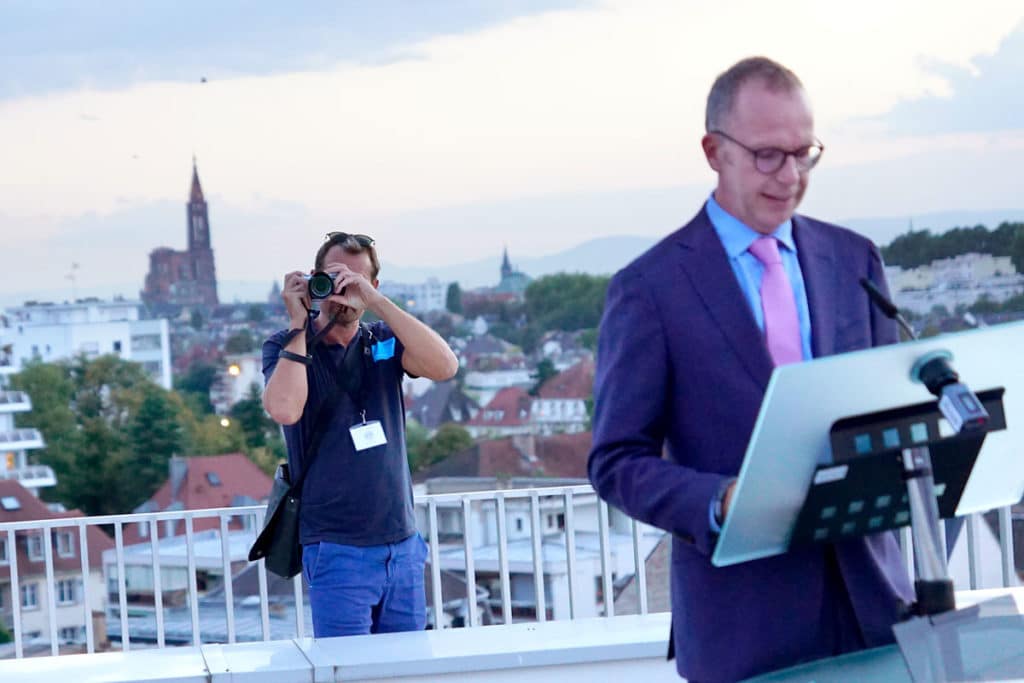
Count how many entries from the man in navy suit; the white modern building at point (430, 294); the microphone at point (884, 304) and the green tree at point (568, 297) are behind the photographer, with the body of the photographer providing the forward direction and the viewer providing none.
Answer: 2

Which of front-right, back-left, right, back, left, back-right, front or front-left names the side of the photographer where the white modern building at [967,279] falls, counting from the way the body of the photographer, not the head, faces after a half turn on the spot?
front-right

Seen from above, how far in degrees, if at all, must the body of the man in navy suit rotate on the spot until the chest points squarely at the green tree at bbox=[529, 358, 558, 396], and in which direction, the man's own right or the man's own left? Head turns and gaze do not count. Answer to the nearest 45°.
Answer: approximately 135° to the man's own left

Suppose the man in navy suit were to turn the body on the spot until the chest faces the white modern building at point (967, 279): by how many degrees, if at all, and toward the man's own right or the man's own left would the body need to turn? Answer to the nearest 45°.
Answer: approximately 135° to the man's own left

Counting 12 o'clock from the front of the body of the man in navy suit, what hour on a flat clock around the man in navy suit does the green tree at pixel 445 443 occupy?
The green tree is roughly at 7 o'clock from the man in navy suit.

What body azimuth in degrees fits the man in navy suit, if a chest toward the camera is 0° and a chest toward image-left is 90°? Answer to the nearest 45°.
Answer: approximately 315°

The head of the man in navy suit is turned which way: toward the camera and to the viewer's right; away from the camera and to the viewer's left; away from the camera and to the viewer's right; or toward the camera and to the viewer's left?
toward the camera and to the viewer's right

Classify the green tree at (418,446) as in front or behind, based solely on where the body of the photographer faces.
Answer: behind

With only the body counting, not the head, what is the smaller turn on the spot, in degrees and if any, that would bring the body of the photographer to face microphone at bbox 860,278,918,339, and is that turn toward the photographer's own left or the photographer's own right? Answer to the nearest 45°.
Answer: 0° — they already face it

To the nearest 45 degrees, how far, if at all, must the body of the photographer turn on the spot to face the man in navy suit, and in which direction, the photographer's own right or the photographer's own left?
0° — they already face them

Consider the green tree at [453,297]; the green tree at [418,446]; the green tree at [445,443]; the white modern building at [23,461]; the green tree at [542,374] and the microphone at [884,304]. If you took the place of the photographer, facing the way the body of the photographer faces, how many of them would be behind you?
5

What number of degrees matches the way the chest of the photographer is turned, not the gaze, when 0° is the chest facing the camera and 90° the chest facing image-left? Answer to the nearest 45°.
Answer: approximately 0°

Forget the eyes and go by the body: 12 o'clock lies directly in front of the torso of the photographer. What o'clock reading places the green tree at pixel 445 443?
The green tree is roughly at 6 o'clock from the photographer.
